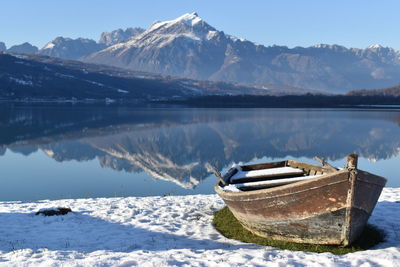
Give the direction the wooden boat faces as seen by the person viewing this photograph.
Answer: facing the viewer and to the right of the viewer
